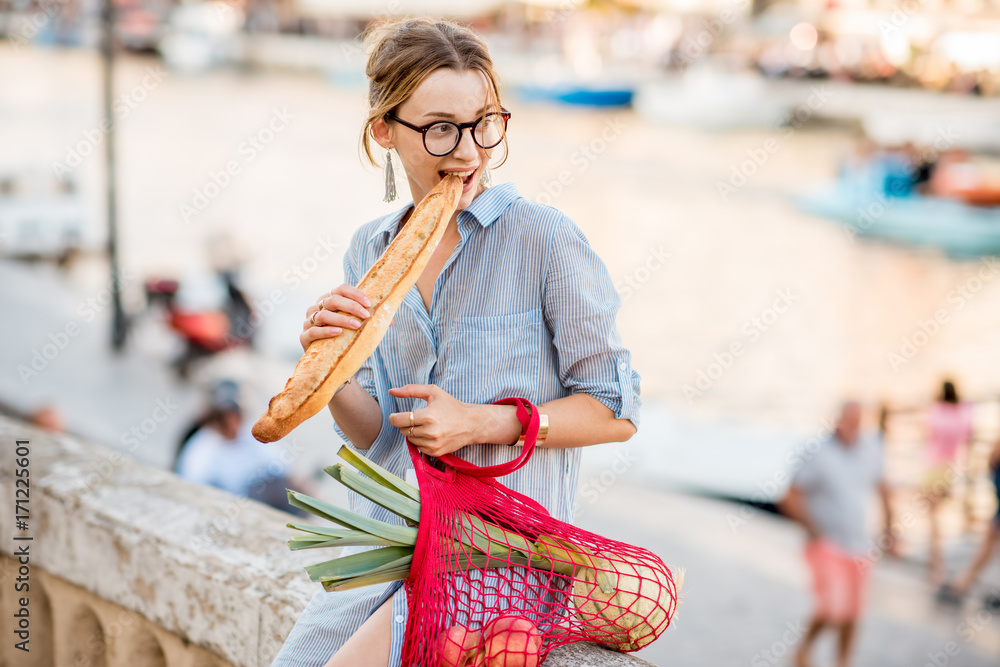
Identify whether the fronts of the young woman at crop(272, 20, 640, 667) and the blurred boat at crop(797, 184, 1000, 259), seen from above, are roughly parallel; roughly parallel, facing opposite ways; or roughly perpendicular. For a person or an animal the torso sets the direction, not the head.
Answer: roughly perpendicular

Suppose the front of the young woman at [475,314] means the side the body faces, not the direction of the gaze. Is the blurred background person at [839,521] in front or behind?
behind

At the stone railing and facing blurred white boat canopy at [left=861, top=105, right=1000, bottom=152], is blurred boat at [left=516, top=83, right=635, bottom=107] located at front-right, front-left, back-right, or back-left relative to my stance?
front-left

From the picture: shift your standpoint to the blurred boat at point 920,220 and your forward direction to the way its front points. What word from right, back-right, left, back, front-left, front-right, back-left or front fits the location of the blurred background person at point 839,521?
left

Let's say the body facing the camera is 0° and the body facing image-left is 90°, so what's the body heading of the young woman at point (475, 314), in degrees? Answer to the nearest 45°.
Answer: approximately 45°

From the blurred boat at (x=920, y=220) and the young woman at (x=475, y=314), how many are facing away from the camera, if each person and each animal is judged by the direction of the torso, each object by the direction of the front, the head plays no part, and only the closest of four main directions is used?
0

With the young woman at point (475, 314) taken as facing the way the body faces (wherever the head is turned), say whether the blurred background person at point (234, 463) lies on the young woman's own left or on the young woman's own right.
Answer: on the young woman's own right

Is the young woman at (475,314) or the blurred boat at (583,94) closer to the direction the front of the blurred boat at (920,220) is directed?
the blurred boat

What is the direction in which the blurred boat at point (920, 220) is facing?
to the viewer's left

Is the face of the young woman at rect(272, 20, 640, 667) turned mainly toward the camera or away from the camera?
toward the camera

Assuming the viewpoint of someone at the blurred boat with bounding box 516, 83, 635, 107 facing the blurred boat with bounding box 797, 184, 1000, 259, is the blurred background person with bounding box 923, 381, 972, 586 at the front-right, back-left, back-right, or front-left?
front-right

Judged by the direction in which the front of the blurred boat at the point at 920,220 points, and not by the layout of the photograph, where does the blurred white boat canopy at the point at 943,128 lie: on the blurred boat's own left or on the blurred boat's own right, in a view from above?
on the blurred boat's own right
